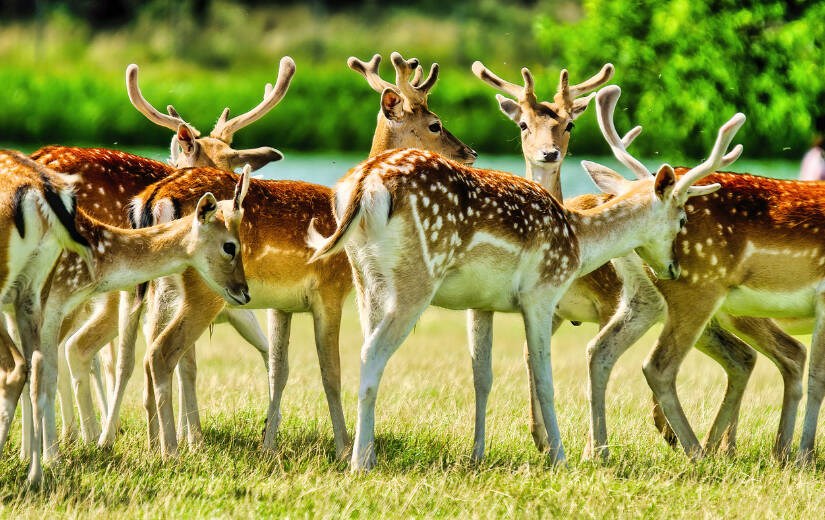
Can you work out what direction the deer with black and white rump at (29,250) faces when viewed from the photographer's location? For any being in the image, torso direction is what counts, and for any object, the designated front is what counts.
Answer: facing away from the viewer and to the left of the viewer

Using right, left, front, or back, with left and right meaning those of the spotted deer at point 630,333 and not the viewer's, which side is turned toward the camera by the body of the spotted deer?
left

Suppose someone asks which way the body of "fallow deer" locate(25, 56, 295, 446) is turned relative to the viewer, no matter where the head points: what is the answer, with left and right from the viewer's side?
facing to the right of the viewer

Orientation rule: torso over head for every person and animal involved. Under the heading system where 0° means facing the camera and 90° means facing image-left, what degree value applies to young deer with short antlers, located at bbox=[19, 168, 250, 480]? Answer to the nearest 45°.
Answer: approximately 270°

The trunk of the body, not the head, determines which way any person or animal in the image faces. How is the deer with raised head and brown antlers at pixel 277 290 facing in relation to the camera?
to the viewer's right

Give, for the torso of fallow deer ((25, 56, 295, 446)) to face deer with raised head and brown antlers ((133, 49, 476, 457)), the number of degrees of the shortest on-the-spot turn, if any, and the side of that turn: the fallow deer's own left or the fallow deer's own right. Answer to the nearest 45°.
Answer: approximately 45° to the fallow deer's own right

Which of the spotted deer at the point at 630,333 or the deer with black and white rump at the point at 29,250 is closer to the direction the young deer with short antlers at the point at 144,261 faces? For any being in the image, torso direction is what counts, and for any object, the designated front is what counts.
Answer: the spotted deer
